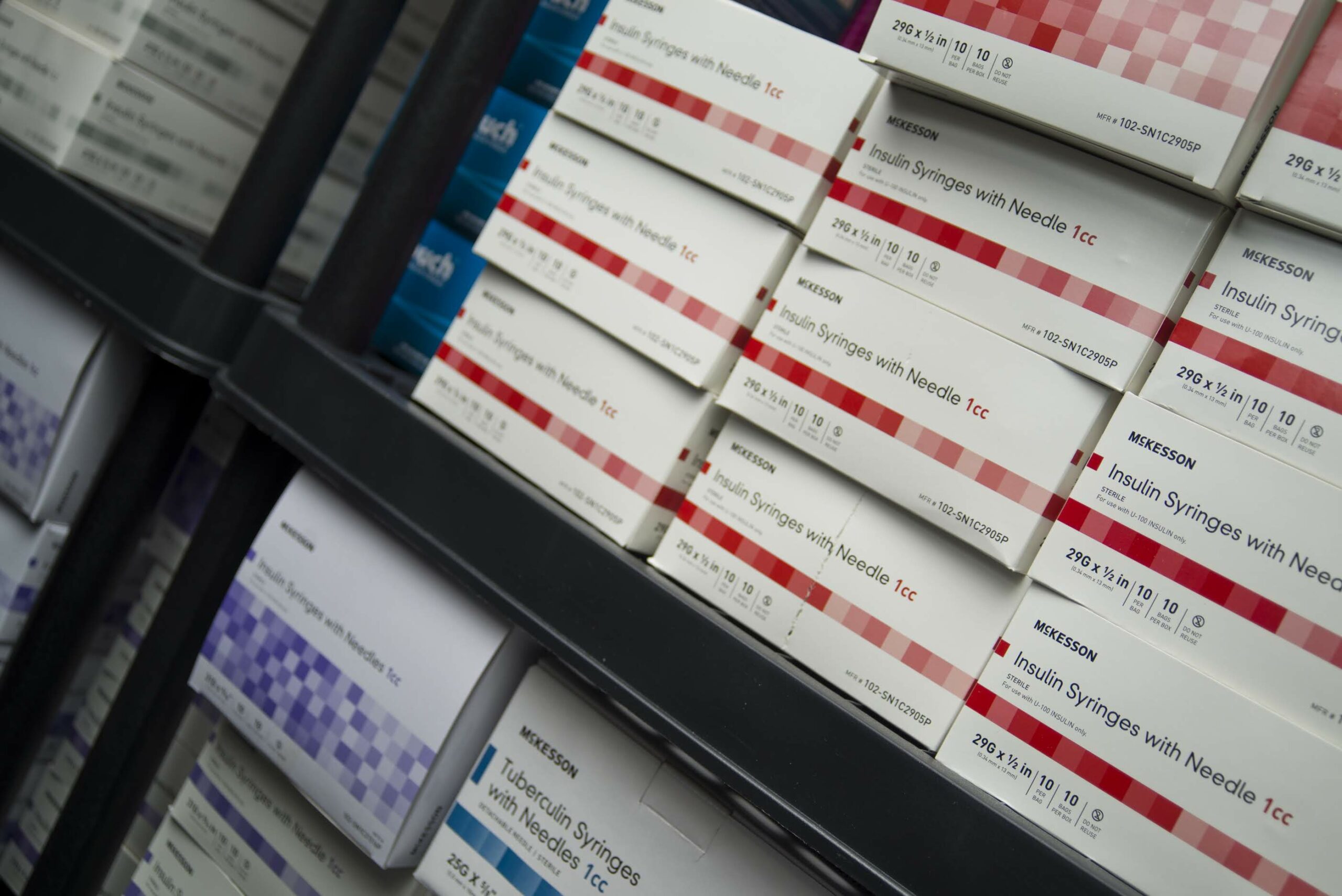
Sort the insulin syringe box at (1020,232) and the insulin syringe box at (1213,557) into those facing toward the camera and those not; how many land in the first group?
2

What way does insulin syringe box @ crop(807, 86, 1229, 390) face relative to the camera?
toward the camera

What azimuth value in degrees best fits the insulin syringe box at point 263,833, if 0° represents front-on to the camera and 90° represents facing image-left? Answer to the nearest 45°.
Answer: approximately 0°

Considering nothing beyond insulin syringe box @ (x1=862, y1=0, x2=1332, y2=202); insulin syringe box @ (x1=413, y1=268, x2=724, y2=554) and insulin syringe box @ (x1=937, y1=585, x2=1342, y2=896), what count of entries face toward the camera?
3

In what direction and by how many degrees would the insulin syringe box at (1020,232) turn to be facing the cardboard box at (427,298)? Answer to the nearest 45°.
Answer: approximately 135° to its right

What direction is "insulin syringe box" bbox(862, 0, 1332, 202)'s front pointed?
toward the camera

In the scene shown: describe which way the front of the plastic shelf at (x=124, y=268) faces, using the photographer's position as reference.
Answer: facing the viewer and to the left of the viewer
